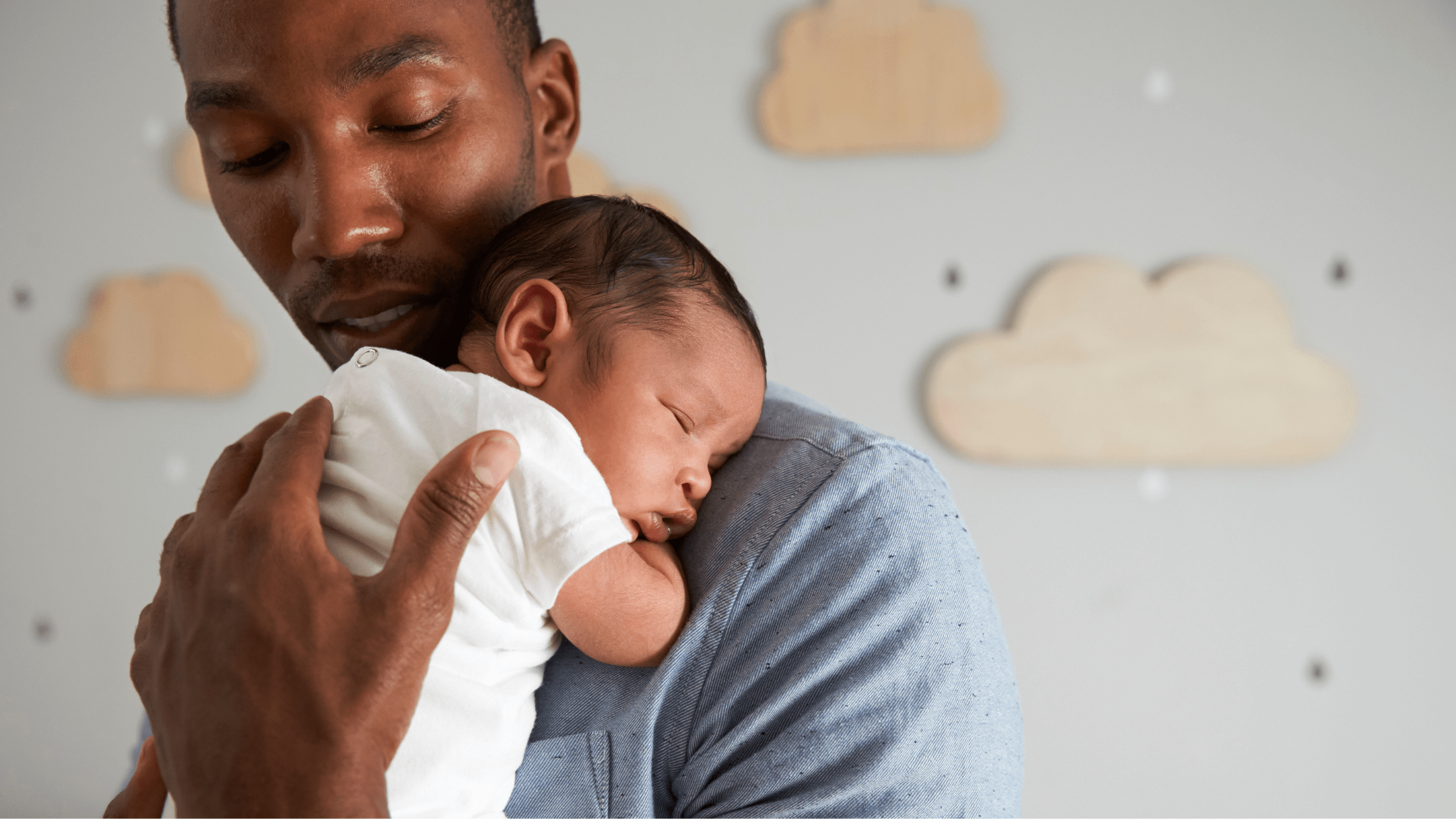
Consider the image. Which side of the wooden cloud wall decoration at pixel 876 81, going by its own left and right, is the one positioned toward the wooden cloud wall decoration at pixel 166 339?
right

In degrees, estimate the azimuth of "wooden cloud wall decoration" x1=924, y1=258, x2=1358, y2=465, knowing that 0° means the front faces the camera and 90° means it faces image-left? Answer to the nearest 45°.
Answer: approximately 0°

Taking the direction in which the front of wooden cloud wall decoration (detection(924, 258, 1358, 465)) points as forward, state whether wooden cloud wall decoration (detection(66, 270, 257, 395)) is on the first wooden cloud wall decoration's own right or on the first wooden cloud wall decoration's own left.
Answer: on the first wooden cloud wall decoration's own right

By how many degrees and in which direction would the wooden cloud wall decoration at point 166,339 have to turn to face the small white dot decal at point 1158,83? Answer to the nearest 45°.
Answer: approximately 45° to its left

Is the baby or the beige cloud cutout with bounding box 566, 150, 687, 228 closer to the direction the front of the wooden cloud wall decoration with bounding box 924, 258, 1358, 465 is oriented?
the baby

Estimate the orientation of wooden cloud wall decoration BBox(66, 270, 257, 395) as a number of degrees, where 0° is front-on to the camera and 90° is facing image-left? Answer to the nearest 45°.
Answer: approximately 0°
